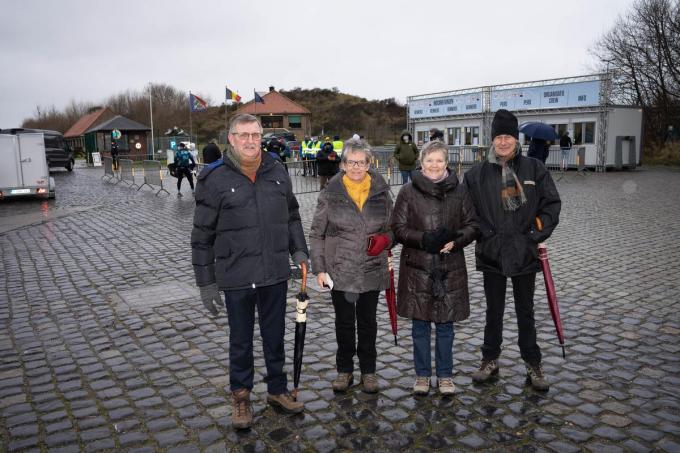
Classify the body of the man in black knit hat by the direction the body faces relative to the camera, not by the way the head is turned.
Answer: toward the camera

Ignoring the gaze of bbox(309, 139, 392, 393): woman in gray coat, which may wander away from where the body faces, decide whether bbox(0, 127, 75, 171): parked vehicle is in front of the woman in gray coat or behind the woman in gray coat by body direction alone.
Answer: behind

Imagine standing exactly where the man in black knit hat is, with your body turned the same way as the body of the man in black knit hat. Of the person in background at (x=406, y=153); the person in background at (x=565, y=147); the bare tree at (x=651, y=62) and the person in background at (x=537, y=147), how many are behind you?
4

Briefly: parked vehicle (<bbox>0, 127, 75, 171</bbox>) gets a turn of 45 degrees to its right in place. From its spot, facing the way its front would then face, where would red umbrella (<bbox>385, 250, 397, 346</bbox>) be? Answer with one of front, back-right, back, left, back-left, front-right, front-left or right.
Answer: front-right

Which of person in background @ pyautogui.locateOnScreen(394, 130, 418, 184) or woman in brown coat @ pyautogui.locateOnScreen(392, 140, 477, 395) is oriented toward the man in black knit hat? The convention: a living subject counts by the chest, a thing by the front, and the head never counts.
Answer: the person in background

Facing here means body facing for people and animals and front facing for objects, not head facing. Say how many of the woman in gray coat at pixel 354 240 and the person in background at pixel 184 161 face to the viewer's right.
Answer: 0

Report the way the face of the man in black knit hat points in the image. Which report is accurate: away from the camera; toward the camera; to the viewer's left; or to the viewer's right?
toward the camera

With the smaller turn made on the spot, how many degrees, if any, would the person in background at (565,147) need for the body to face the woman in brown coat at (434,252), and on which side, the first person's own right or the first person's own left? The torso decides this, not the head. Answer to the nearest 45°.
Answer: approximately 180°

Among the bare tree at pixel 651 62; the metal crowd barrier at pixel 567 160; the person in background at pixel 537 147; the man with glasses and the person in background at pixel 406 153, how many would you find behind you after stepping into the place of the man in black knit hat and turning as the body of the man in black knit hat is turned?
4

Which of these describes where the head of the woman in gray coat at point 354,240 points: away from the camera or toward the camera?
toward the camera

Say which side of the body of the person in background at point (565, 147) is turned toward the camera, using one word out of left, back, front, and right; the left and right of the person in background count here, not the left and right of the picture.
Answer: back

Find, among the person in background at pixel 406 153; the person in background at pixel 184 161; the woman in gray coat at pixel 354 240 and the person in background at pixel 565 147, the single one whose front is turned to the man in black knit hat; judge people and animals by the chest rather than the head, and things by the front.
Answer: the person in background at pixel 406 153

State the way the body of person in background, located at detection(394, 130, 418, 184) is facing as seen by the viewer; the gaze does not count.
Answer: toward the camera
